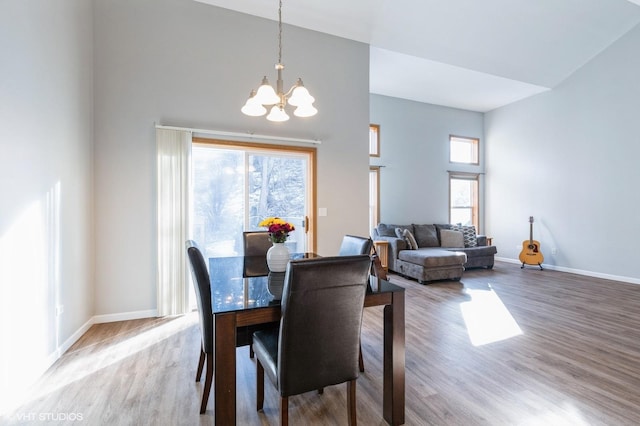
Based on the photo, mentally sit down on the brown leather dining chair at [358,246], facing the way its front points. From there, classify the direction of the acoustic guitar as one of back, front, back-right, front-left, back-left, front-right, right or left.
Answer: back

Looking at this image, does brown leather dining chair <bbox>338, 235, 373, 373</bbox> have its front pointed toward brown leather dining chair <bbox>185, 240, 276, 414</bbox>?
yes

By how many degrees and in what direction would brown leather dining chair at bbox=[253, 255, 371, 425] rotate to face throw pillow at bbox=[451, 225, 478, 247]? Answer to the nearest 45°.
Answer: approximately 90° to its right

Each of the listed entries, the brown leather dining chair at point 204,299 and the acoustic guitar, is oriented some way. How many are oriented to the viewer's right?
1

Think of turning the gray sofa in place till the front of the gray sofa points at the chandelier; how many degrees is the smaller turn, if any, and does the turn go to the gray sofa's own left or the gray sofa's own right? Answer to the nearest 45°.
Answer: approximately 45° to the gray sofa's own right

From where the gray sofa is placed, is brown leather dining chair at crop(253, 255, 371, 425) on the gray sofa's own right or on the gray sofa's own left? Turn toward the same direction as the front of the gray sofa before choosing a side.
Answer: on the gray sofa's own right

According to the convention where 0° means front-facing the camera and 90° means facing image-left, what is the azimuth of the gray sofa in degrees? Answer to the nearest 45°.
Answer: approximately 315°

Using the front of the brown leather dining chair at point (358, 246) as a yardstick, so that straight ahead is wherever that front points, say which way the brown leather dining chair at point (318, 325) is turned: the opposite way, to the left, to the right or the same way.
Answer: to the right

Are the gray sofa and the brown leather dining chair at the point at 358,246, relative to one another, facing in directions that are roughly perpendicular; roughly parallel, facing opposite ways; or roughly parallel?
roughly perpendicular

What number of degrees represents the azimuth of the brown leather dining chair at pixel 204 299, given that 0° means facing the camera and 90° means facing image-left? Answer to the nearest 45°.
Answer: approximately 270°

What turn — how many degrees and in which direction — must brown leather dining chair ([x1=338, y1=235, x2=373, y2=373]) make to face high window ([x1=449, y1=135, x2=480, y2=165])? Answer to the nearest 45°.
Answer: approximately 180°

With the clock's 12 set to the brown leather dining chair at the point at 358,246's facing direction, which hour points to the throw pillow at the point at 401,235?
The throw pillow is roughly at 5 o'clock from the brown leather dining chair.

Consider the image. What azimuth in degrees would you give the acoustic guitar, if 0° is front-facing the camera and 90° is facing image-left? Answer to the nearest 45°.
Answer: approximately 0°
